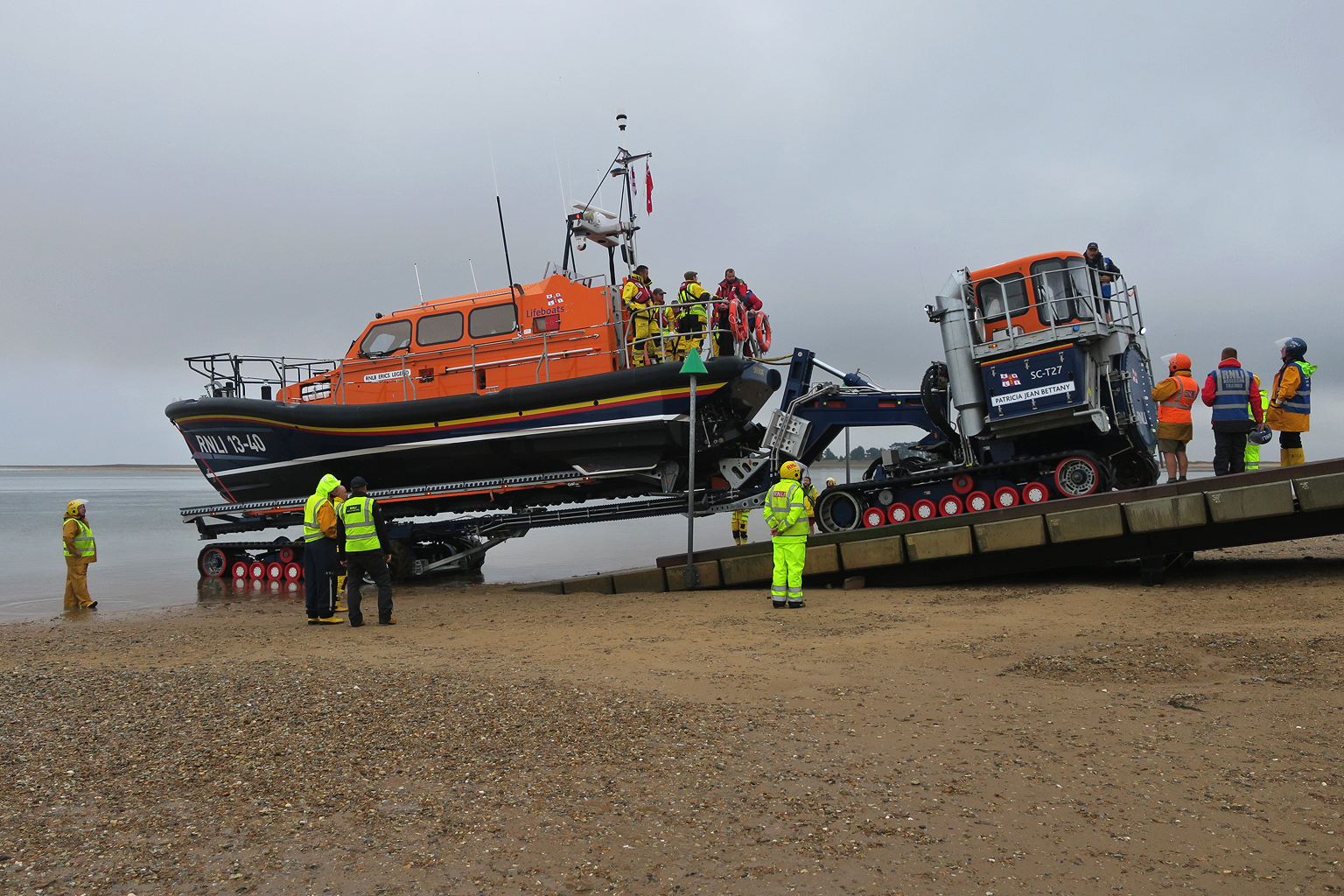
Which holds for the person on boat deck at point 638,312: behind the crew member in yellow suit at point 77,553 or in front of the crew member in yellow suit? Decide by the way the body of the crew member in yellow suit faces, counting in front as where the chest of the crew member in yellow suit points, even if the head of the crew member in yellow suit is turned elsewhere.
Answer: in front

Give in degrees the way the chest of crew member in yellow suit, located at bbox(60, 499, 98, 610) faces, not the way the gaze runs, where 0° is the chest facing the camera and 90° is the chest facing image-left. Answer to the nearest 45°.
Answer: approximately 270°

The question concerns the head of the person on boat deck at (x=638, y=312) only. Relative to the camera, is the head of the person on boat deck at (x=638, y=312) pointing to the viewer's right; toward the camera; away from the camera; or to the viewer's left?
to the viewer's right

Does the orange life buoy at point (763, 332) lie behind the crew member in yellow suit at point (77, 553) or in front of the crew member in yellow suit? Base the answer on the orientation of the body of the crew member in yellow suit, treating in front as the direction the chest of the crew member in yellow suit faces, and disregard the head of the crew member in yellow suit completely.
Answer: in front
